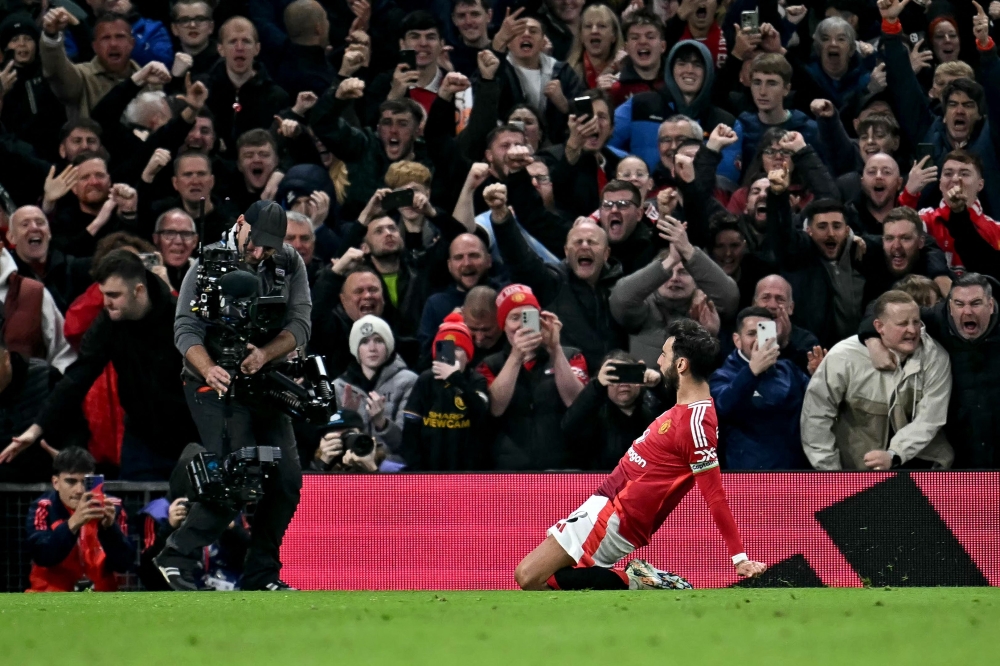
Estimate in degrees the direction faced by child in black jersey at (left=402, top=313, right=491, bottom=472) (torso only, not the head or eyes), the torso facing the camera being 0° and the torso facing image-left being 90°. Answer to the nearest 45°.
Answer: approximately 0°

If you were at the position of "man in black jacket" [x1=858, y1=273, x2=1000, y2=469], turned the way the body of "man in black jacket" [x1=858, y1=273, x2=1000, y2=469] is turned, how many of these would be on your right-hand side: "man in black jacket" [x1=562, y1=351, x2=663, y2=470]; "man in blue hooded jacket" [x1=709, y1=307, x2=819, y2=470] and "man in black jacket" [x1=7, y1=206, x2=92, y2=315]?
3

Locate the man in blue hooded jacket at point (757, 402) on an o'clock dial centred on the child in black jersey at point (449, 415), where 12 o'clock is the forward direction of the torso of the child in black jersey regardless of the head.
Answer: The man in blue hooded jacket is roughly at 9 o'clock from the child in black jersey.

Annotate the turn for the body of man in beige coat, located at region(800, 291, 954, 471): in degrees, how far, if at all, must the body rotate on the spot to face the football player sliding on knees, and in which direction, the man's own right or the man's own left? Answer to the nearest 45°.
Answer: approximately 90° to the man's own right

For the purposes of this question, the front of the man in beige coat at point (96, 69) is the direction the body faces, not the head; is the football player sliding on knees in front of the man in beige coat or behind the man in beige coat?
in front
